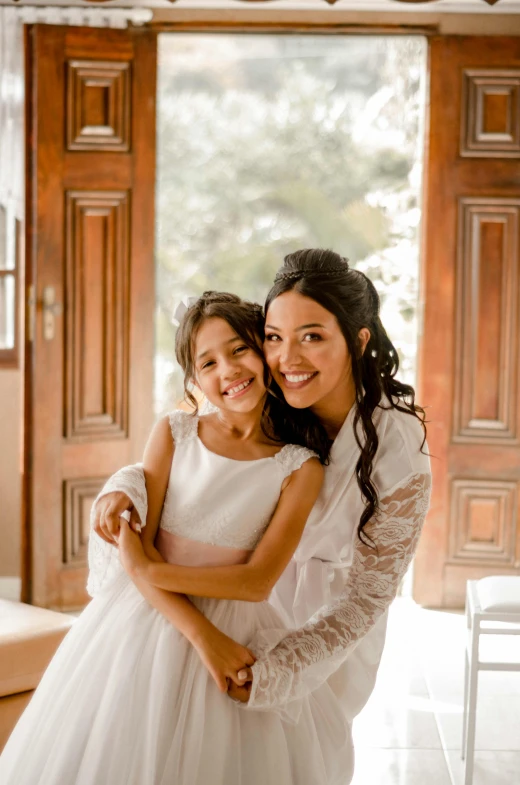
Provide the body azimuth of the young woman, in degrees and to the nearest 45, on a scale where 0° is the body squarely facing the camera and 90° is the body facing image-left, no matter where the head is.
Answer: approximately 45°

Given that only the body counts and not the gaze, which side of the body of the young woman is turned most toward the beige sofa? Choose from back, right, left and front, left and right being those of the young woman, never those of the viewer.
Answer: right

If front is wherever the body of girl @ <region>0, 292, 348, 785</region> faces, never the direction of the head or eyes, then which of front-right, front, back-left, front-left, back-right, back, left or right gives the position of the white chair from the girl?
back-left

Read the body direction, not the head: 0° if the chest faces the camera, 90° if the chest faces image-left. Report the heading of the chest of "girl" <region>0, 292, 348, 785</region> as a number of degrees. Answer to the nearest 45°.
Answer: approximately 0°

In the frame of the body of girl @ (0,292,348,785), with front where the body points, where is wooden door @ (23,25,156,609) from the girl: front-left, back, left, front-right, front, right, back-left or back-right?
back

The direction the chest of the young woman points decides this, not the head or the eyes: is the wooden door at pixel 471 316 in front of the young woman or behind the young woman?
behind
